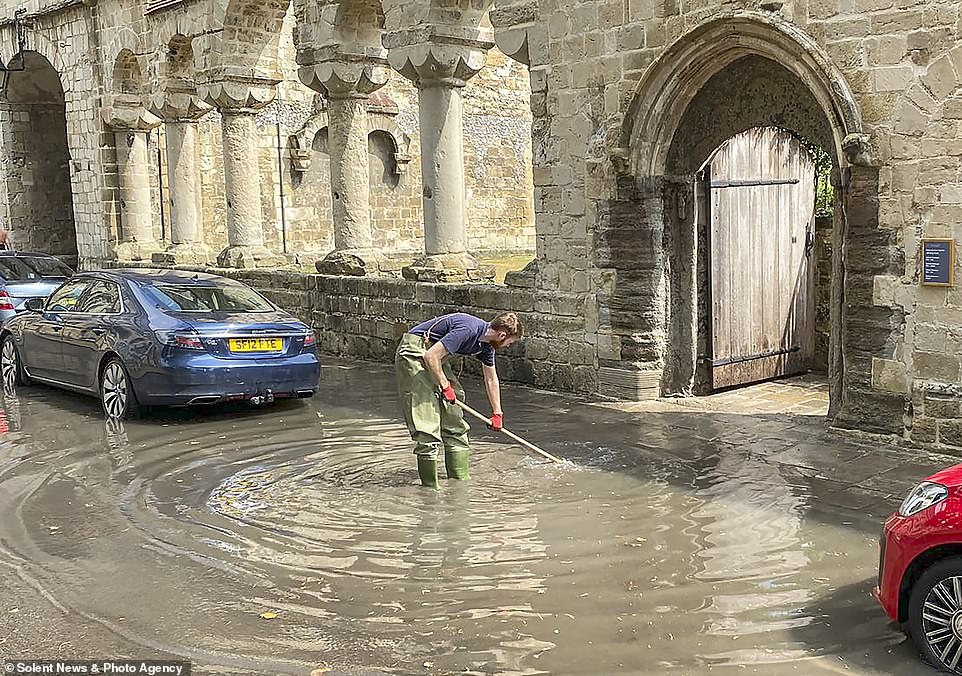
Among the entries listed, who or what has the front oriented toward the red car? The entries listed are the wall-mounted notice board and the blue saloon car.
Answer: the wall-mounted notice board

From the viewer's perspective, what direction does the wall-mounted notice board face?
toward the camera

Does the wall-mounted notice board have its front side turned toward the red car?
yes

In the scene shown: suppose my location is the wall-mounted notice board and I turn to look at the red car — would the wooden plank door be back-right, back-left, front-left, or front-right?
back-right

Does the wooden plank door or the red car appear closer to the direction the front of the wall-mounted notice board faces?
the red car

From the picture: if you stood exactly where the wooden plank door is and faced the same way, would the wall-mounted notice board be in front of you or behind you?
in front

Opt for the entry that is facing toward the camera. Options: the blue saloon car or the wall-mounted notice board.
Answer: the wall-mounted notice board

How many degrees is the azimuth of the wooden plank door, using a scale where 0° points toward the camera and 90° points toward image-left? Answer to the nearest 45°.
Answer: approximately 315°

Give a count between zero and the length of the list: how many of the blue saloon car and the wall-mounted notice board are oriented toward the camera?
1

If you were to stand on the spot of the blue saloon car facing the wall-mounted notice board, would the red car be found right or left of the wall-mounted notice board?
right

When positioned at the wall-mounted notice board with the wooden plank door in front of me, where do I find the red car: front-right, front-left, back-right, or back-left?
back-left

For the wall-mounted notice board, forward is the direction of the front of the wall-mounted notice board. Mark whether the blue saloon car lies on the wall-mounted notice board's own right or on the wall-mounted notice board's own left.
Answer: on the wall-mounted notice board's own right

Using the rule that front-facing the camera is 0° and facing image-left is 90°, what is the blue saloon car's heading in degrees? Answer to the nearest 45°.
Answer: approximately 135°
